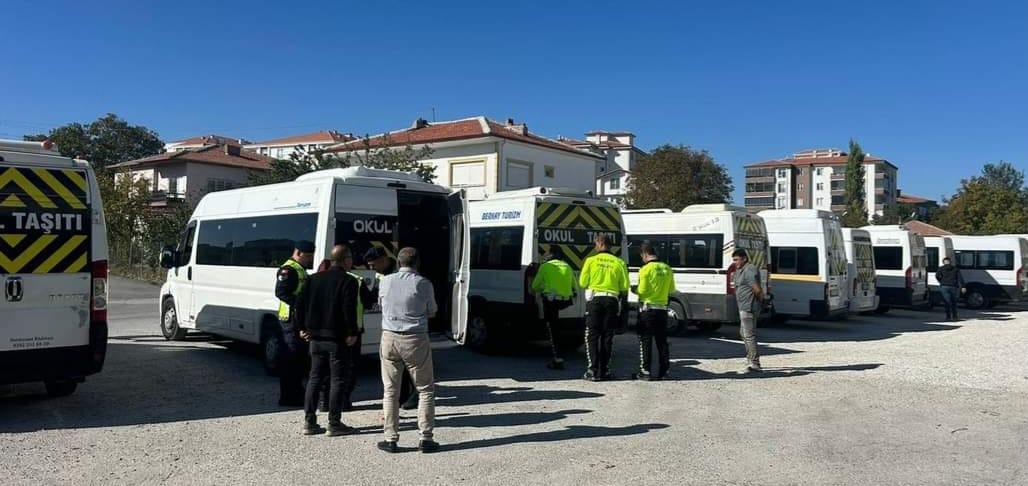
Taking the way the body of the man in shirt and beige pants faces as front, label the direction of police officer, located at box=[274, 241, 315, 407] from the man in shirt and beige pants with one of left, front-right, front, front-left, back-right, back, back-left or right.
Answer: front-left

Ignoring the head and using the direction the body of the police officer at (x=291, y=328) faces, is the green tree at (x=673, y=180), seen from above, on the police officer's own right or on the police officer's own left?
on the police officer's own left

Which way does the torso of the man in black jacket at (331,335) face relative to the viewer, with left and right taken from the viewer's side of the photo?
facing away from the viewer and to the right of the viewer

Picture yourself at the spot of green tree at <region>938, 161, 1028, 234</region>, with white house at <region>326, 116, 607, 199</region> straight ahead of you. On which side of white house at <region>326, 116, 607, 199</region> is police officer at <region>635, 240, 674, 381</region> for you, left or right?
left

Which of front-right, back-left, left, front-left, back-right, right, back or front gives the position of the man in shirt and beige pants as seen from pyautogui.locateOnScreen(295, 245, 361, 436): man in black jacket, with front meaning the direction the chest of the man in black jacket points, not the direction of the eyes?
right

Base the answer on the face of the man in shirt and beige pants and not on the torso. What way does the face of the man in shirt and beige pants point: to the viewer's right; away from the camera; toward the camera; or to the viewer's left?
away from the camera

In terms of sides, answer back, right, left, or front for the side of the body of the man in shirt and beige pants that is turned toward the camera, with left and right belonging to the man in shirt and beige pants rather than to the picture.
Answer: back

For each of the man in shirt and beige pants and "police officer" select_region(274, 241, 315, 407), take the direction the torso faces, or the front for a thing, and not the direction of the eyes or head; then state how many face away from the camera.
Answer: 1

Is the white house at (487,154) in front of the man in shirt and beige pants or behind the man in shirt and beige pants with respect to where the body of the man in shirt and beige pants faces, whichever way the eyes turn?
in front

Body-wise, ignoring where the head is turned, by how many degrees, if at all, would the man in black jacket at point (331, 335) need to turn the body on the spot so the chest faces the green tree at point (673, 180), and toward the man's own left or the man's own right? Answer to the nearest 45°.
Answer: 0° — they already face it

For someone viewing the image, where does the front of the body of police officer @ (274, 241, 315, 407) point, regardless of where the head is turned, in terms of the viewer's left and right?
facing to the right of the viewer

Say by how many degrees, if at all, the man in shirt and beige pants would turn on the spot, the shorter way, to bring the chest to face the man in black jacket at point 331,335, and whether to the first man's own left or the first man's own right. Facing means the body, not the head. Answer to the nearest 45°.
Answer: approximately 45° to the first man's own left

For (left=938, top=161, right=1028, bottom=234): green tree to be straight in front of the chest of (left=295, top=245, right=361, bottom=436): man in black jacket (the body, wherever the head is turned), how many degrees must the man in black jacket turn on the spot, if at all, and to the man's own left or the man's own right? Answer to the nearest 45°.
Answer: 0° — they already face it

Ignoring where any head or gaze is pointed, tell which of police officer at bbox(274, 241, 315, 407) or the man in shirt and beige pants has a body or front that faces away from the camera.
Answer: the man in shirt and beige pants

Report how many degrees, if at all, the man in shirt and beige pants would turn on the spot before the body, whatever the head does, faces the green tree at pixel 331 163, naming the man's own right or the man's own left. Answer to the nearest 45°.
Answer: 0° — they already face it
